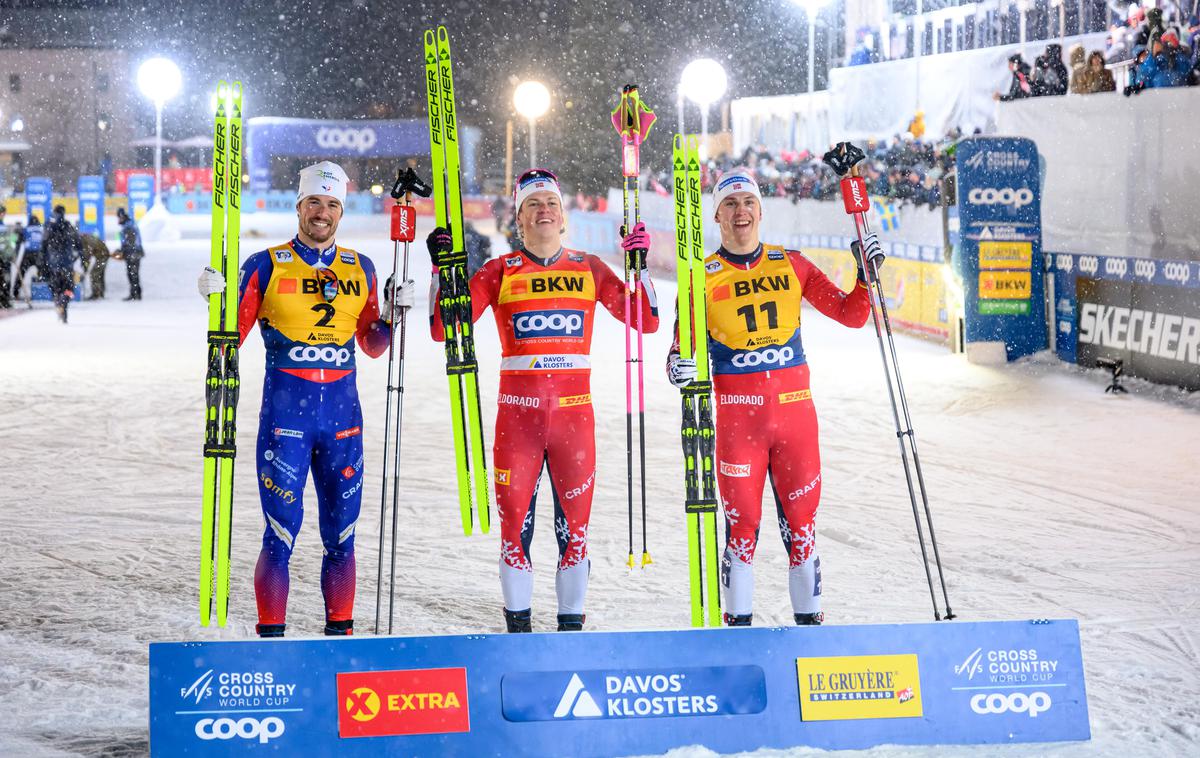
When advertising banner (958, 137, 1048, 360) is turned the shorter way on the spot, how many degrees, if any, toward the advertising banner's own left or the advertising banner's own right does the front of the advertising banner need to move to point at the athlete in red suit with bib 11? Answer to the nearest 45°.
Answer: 0° — it already faces them

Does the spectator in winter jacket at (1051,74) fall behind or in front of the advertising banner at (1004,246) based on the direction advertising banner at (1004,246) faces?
behind

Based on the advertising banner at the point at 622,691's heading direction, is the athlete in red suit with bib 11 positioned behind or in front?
behind

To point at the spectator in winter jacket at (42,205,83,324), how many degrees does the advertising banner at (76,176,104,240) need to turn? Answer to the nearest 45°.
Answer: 0° — it already faces them

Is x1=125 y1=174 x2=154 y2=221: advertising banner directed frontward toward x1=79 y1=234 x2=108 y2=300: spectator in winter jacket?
yes

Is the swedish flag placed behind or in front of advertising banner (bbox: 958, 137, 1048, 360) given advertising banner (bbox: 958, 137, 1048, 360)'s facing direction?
behind
